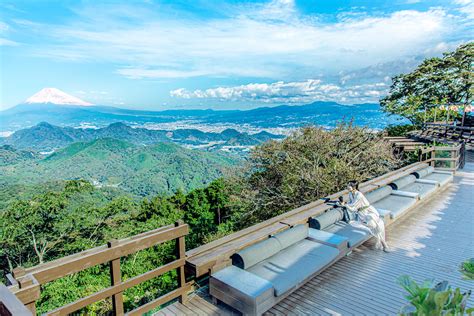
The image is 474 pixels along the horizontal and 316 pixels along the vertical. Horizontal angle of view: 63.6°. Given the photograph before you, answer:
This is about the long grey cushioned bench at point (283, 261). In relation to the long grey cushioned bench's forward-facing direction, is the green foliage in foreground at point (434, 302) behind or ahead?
ahead

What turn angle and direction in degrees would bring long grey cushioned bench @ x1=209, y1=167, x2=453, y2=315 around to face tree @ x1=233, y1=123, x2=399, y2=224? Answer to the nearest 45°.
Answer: approximately 135° to its left

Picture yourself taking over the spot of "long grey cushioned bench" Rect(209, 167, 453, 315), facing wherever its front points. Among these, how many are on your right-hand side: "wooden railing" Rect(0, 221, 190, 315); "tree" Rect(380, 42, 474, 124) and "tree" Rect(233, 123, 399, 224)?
1

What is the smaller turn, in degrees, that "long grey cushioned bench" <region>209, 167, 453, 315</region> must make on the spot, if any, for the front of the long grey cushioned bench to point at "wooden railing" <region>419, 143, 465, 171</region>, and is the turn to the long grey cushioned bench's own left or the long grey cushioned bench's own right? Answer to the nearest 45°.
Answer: approximately 90° to the long grey cushioned bench's own left

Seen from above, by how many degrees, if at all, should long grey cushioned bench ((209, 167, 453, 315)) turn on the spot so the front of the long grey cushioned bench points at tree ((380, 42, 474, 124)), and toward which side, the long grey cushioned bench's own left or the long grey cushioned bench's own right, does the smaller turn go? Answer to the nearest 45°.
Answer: approximately 135° to the long grey cushioned bench's own left

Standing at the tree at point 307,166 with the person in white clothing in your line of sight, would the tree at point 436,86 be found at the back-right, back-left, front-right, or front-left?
back-left

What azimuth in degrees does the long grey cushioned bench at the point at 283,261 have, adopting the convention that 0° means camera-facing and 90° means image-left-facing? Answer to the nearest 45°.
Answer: approximately 315°

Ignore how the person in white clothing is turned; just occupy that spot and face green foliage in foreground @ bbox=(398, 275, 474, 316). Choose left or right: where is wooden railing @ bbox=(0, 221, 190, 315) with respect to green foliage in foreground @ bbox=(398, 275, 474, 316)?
right

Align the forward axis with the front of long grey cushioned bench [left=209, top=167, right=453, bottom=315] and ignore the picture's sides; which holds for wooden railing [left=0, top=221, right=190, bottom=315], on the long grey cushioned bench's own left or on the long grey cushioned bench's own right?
on the long grey cushioned bench's own right
